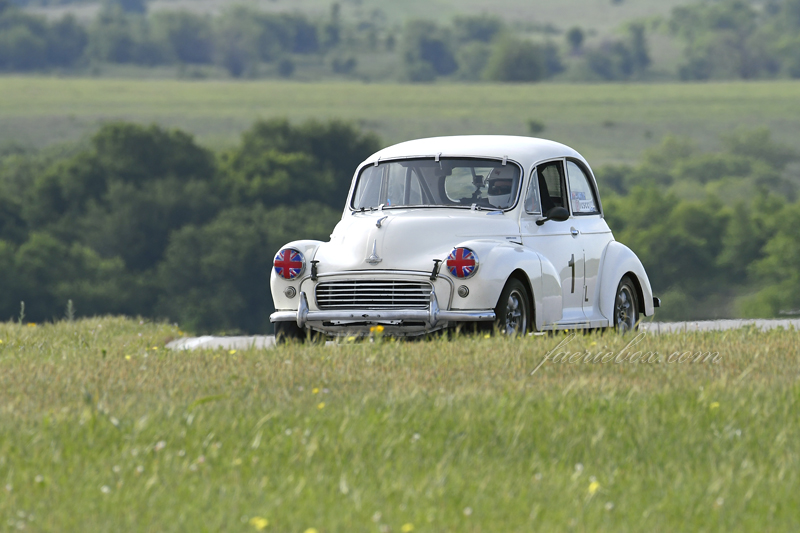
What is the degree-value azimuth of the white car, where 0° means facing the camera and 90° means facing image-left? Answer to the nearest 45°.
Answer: approximately 45°
